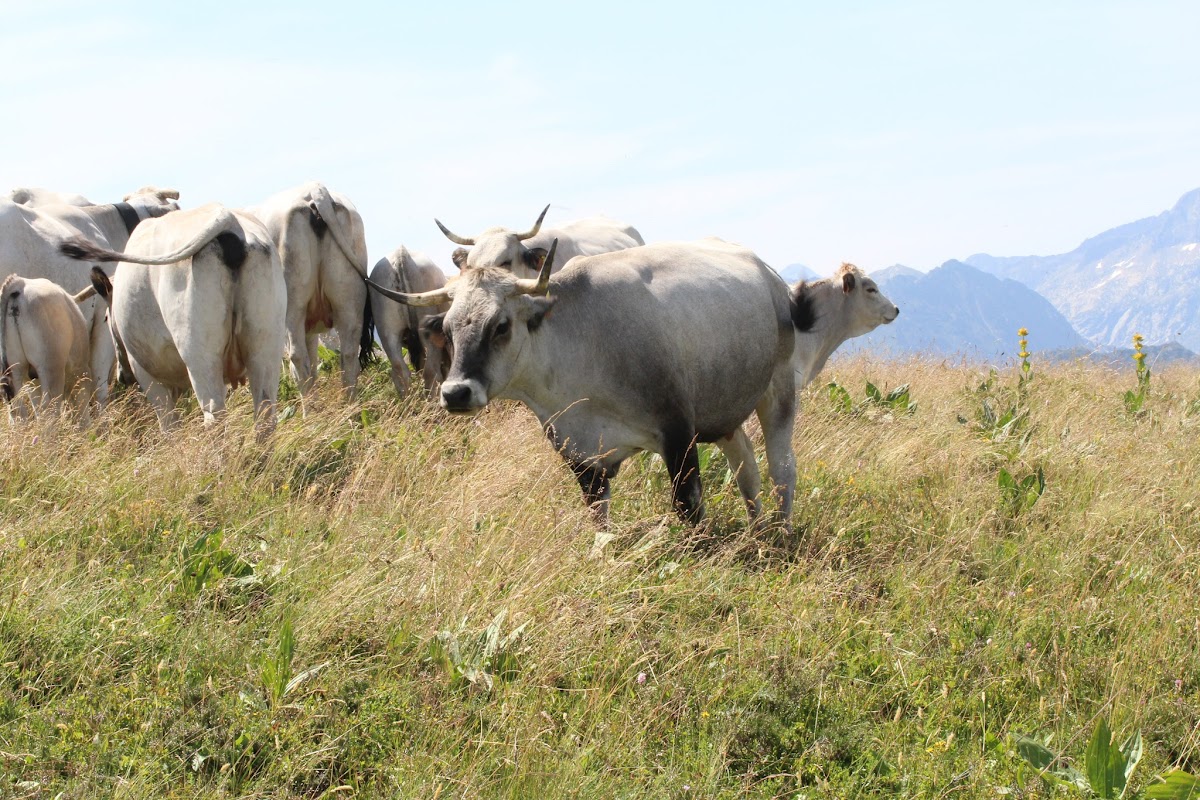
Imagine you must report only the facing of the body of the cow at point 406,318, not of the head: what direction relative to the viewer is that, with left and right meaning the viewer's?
facing away from the viewer

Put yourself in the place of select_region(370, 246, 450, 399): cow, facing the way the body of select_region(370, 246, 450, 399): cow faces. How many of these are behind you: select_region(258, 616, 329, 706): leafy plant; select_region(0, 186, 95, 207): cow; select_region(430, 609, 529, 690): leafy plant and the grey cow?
3

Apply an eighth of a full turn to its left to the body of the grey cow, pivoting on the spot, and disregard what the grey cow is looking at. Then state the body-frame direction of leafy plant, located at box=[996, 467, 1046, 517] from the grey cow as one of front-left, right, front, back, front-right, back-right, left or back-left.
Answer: left

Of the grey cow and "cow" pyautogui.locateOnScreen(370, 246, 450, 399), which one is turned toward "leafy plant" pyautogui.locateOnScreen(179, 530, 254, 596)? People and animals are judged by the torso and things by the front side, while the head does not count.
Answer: the grey cow

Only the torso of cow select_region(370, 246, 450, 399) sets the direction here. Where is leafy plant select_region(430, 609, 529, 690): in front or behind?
behind

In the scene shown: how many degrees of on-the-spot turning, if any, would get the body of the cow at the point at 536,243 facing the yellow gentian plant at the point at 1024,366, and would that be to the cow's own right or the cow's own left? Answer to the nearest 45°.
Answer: approximately 135° to the cow's own left
